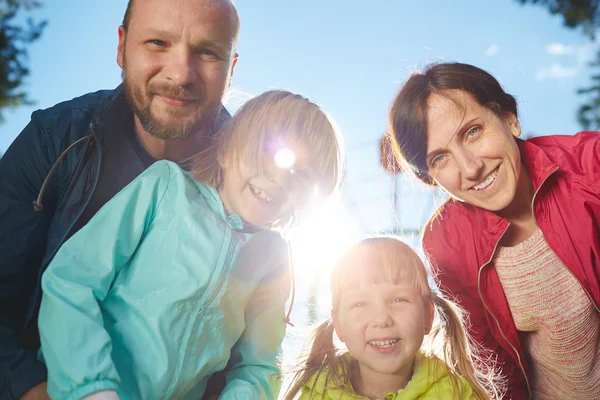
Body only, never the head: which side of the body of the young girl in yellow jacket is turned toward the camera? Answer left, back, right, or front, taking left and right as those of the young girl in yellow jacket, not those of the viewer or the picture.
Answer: front

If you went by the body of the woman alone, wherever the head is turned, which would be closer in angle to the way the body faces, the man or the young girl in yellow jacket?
the young girl in yellow jacket

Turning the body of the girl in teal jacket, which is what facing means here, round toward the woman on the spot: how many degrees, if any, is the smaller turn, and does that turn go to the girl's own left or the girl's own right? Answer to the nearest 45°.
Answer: approximately 45° to the girl's own left

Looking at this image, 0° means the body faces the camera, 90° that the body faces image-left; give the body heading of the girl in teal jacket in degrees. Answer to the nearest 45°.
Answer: approximately 315°

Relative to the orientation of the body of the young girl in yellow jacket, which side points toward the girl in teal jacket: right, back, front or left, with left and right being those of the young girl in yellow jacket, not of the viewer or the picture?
right

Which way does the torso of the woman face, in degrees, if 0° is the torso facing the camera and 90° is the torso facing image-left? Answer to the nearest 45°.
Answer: approximately 0°

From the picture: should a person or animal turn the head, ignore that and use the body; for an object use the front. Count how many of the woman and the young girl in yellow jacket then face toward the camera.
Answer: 2

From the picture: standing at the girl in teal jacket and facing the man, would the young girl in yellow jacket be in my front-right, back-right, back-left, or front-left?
back-right

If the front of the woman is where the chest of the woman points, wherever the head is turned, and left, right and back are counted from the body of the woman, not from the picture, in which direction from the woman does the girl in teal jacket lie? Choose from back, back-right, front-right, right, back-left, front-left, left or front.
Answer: front-right

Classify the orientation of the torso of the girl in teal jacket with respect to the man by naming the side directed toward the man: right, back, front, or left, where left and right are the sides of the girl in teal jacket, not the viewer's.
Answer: back

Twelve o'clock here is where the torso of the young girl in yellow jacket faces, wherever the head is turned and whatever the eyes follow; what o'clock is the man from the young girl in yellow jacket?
The man is roughly at 3 o'clock from the young girl in yellow jacket.
